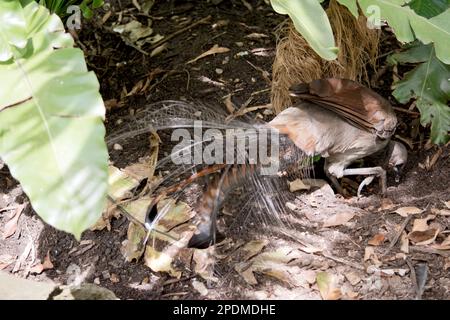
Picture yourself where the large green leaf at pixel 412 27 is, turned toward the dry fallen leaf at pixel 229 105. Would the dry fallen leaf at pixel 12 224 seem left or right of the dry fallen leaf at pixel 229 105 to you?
left

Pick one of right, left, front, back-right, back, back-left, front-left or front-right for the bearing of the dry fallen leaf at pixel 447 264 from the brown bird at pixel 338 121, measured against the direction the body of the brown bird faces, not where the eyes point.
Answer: front-right

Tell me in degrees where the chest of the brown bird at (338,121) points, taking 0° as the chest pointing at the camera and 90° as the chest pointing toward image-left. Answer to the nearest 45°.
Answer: approximately 270°

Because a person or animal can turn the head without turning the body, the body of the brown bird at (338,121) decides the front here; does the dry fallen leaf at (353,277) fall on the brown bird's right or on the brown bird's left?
on the brown bird's right

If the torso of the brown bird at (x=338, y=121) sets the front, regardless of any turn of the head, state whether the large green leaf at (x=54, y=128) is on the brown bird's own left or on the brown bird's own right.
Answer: on the brown bird's own right

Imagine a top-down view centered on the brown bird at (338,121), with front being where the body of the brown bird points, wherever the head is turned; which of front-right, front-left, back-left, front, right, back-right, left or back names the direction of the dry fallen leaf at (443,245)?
front-right

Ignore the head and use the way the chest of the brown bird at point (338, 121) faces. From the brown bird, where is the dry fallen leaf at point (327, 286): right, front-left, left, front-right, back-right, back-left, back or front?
right

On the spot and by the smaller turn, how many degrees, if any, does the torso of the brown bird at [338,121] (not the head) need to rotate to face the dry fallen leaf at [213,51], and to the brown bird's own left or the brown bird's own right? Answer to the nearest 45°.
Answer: approximately 135° to the brown bird's own left

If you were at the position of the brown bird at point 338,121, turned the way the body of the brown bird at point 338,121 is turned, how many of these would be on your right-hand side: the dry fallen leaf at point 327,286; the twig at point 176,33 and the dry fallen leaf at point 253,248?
2

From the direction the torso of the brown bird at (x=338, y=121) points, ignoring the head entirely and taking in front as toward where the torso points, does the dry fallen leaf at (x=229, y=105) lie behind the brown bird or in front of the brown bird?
behind

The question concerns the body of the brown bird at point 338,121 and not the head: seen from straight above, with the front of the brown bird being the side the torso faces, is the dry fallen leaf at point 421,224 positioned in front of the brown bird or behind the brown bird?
in front

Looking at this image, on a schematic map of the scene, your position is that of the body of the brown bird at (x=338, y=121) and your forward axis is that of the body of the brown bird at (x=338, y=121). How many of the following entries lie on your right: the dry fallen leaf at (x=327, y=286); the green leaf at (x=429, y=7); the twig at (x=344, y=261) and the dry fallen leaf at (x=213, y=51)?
2

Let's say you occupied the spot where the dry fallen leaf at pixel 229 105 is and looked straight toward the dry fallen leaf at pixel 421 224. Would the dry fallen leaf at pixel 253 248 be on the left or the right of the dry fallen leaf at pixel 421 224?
right

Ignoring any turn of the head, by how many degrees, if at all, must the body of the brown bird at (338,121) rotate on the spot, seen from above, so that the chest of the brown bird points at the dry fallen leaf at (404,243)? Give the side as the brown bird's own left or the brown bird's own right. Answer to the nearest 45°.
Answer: approximately 45° to the brown bird's own right

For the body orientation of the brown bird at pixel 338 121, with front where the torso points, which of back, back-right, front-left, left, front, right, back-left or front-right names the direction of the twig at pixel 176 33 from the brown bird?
back-left

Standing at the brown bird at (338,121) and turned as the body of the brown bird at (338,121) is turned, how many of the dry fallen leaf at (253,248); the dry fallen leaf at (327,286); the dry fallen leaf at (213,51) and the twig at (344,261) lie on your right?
3
